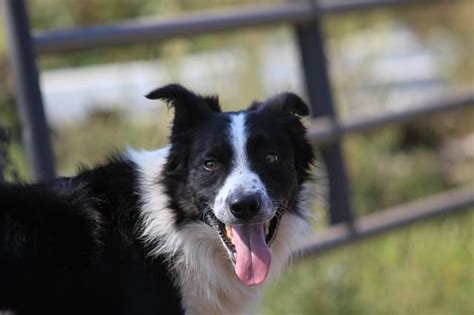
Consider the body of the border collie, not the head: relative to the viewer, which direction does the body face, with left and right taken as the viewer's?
facing the viewer and to the right of the viewer

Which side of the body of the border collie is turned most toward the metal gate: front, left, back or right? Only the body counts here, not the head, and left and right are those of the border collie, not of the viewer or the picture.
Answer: left
